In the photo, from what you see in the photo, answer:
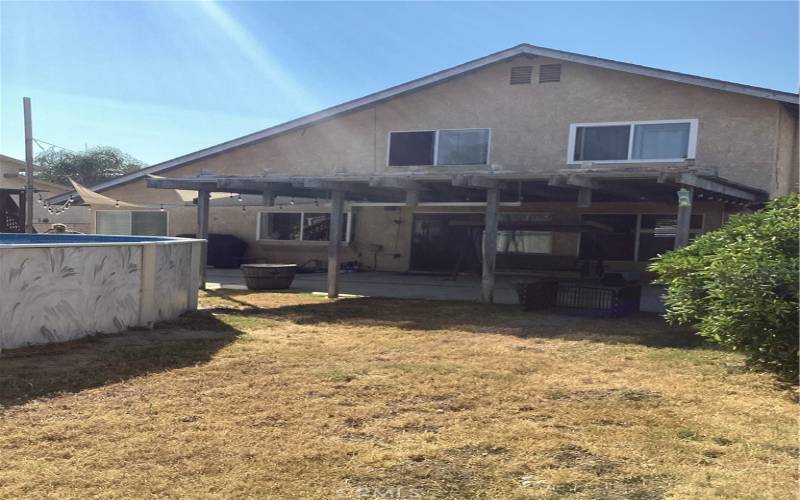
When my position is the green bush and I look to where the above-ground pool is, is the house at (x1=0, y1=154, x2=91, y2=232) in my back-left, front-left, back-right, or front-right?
front-right

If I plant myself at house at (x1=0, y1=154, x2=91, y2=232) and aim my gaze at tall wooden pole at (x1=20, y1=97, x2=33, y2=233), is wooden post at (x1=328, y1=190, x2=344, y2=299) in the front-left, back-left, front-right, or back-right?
front-left

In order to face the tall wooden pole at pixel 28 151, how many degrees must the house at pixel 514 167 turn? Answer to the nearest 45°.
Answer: approximately 90° to its left

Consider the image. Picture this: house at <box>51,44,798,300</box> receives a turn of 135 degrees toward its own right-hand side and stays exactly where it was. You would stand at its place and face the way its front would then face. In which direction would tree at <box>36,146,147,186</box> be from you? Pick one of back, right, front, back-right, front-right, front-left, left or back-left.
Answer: back

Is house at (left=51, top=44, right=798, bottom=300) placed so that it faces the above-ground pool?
no

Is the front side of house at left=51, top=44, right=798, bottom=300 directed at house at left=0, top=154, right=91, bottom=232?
no

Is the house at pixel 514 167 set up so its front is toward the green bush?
no

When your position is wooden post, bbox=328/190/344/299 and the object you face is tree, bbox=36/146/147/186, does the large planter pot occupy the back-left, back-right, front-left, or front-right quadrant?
front-left

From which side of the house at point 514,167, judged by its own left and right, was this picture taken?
back

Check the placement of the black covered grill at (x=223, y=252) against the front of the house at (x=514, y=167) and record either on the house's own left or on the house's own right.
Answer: on the house's own left
